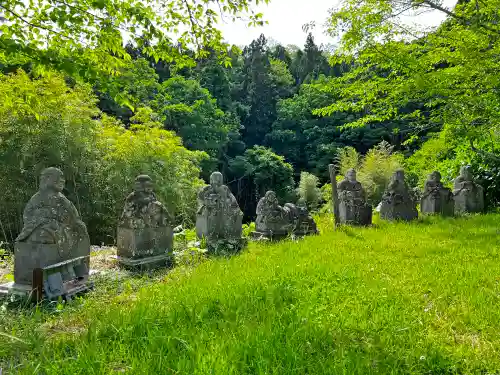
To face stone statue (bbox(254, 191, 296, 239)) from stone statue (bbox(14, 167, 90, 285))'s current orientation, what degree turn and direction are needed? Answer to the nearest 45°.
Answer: approximately 90° to its left

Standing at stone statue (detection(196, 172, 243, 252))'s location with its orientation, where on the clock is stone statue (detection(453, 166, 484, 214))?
stone statue (detection(453, 166, 484, 214)) is roughly at 8 o'clock from stone statue (detection(196, 172, 243, 252)).

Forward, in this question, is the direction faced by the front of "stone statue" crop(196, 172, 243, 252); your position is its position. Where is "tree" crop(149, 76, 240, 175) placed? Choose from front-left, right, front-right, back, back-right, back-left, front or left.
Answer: back

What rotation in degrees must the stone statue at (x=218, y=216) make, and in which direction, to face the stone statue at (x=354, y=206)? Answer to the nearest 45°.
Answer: approximately 135° to its left

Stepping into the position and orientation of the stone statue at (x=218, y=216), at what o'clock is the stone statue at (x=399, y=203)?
the stone statue at (x=399, y=203) is roughly at 8 o'clock from the stone statue at (x=218, y=216).

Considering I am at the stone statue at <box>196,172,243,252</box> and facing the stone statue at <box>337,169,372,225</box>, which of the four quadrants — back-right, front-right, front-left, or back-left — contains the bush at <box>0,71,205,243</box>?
back-left

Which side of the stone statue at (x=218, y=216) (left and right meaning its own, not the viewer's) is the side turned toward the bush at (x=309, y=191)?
back

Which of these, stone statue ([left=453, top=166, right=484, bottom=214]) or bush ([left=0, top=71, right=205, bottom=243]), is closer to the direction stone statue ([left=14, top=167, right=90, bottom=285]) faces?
the stone statue

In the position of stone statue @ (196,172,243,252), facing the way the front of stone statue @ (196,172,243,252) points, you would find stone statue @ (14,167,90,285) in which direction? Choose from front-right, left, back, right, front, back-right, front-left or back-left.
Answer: front-right

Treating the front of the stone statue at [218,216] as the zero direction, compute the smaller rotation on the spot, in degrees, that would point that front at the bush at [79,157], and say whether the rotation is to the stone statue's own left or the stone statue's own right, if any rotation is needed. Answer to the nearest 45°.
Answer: approximately 135° to the stone statue's own right
